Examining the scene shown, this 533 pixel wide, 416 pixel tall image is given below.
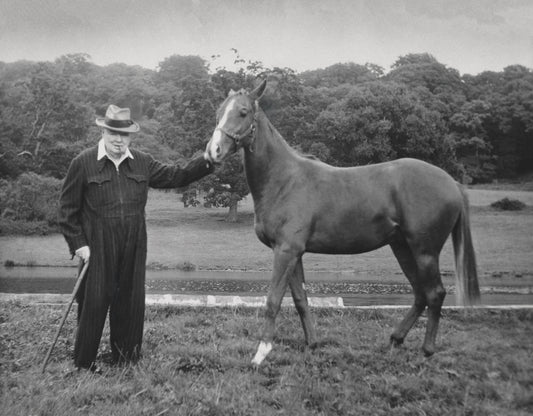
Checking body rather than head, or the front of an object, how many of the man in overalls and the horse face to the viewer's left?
1

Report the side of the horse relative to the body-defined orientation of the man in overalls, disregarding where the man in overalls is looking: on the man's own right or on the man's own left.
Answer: on the man's own left

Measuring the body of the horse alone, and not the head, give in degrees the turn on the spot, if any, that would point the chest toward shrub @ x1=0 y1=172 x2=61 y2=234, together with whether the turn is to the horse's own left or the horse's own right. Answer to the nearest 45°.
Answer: approximately 45° to the horse's own right

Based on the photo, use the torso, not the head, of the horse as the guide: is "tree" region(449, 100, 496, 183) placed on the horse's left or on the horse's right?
on the horse's right

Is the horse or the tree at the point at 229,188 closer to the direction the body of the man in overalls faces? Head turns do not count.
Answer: the horse

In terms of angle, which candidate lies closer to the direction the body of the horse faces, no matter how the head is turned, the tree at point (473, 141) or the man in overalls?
the man in overalls

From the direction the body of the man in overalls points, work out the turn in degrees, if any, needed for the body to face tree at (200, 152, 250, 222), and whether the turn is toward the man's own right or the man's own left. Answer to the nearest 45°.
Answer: approximately 180°

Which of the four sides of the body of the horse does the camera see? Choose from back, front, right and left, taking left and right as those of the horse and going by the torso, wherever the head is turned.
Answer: left
